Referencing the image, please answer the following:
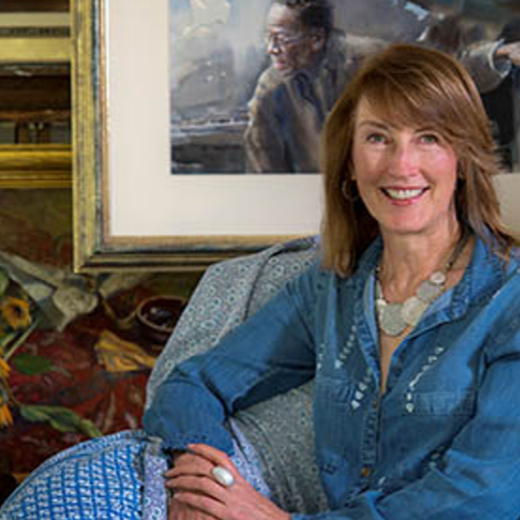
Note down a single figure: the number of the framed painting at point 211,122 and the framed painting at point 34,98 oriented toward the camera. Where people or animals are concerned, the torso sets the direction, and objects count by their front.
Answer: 2

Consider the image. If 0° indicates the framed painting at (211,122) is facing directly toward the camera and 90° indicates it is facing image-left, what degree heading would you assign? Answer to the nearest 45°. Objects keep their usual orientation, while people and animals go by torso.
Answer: approximately 0°

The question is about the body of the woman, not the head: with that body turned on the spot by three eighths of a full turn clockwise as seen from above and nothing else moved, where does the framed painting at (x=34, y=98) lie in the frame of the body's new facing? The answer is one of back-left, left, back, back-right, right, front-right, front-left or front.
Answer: front-left

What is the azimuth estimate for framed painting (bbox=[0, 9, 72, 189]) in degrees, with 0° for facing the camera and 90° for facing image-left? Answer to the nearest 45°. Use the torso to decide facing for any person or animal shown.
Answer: approximately 0°

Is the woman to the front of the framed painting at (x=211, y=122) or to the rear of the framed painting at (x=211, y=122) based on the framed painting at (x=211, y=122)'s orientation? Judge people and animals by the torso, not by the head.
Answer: to the front
